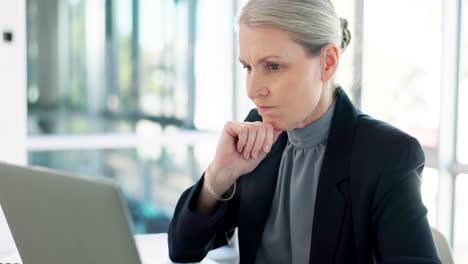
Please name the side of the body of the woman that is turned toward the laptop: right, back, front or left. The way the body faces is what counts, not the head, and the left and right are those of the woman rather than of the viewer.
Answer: front

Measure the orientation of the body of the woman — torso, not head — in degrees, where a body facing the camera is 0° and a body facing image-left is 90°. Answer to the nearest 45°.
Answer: approximately 45°

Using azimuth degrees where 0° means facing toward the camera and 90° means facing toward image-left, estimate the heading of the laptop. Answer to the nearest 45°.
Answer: approximately 225°

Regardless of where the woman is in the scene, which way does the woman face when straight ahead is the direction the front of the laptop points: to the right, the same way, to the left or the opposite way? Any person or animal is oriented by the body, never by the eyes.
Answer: the opposite way

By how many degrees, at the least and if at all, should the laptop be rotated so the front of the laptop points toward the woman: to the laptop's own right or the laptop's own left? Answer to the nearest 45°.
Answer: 0° — it already faces them

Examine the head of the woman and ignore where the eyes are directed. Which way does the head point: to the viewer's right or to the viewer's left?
to the viewer's left
